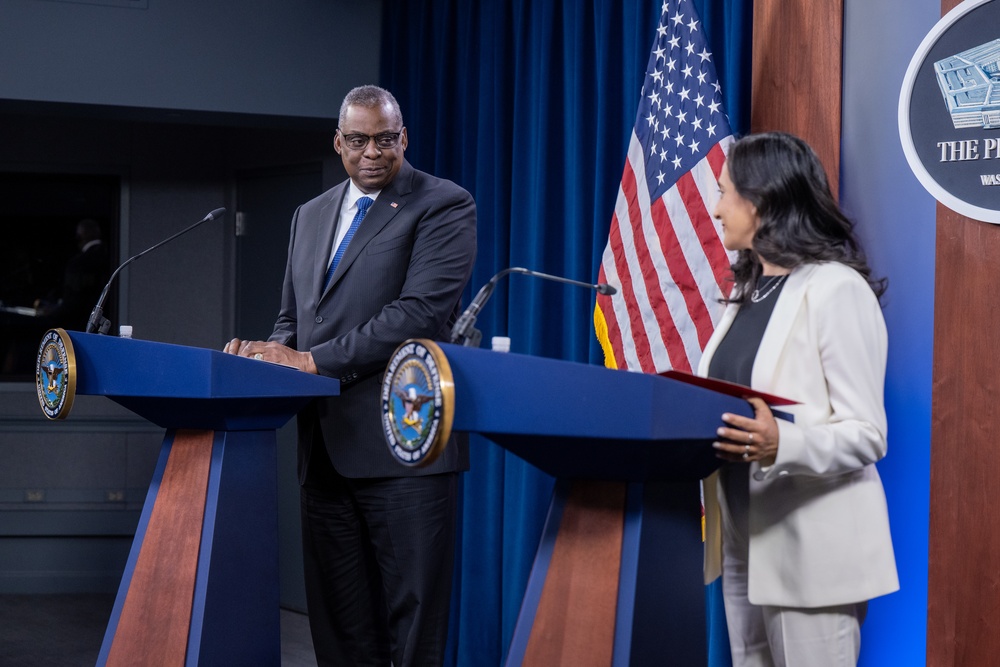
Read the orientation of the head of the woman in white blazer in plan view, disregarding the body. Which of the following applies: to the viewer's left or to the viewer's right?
to the viewer's left

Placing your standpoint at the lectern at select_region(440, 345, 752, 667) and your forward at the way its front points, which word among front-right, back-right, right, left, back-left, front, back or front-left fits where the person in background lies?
right

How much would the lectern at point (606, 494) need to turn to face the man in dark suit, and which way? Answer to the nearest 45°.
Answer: approximately 90° to its right

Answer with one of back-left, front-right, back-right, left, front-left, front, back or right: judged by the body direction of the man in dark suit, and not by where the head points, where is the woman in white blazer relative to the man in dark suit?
left

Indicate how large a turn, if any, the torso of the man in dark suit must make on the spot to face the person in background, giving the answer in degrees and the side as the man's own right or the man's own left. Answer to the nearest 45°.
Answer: approximately 90° to the man's own right

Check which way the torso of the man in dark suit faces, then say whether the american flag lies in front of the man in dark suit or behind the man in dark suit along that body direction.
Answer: behind

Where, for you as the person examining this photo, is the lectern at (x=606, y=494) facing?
facing the viewer and to the left of the viewer
